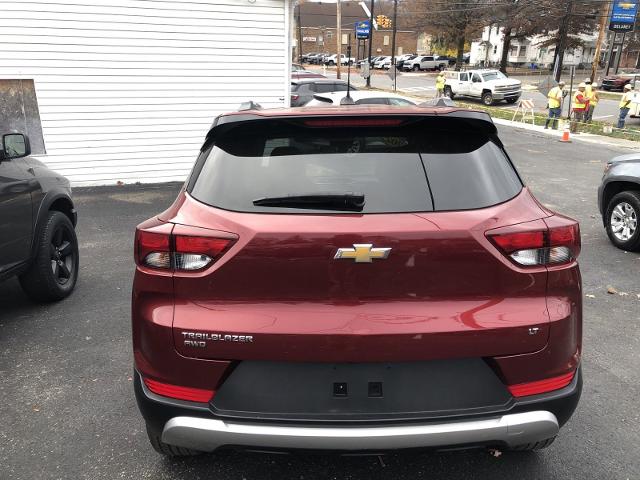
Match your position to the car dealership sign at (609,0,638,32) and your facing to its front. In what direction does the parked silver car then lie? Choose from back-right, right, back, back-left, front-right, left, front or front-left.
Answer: front

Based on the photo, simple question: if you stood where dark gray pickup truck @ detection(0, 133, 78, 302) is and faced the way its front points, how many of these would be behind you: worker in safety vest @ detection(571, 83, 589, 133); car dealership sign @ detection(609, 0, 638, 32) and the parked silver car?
0

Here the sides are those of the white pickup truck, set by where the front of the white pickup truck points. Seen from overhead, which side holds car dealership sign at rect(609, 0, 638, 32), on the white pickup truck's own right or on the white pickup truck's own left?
on the white pickup truck's own left

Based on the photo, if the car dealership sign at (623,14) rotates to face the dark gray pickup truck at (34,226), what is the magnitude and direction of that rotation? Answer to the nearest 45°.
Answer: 0° — it already faces it

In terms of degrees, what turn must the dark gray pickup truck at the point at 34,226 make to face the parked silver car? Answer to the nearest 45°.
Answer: approximately 45° to its right

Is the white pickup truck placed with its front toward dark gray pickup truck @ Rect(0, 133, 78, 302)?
no

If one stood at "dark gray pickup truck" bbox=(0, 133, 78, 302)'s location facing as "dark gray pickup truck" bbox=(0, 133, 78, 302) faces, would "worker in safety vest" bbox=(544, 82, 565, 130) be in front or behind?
in front

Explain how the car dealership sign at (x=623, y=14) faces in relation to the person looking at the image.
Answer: facing the viewer

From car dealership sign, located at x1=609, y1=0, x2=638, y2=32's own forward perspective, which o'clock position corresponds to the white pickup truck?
The white pickup truck is roughly at 2 o'clock from the car dealership sign.

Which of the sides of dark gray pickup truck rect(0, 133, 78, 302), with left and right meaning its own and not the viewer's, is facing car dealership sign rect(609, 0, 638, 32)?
front

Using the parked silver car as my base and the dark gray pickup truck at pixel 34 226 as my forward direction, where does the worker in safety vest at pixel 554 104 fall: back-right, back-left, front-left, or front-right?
back-right

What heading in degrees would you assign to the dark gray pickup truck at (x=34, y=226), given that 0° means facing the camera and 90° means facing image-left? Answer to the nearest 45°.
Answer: approximately 225°

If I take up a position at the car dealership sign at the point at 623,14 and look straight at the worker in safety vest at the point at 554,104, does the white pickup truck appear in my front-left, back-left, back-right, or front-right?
front-right

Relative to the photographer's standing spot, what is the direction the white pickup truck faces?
facing the viewer and to the right of the viewer

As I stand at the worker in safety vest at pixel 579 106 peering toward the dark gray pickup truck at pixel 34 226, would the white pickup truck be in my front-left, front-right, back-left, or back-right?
back-right

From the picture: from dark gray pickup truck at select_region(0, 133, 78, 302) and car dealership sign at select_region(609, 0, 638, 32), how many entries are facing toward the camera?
1

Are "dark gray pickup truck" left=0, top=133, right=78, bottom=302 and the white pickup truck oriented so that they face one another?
no

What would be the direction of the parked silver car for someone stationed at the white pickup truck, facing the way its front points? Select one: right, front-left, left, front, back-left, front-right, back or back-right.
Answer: front-right

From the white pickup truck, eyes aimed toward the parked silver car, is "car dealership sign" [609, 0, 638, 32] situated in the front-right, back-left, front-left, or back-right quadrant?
back-left

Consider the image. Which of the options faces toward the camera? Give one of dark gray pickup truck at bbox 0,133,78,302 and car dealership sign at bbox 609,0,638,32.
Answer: the car dealership sign

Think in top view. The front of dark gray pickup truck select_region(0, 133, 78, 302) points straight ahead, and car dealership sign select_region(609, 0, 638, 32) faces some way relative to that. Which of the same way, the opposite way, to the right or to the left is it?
the opposite way
